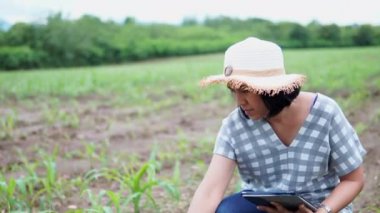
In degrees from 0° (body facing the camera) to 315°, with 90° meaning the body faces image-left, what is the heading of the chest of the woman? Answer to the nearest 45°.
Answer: approximately 45°

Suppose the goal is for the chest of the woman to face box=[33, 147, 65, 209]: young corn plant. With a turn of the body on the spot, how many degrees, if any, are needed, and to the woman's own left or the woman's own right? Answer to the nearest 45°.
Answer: approximately 90° to the woman's own right

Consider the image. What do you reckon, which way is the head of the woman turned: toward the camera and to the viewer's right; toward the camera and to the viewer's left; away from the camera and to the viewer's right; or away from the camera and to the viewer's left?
toward the camera and to the viewer's left
